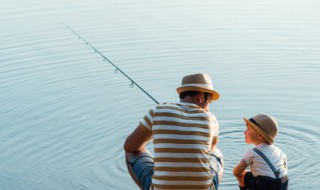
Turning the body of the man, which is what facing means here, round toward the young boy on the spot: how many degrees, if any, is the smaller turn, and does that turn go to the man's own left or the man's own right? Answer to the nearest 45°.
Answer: approximately 45° to the man's own right

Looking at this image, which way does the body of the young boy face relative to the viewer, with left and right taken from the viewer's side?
facing away from the viewer and to the left of the viewer

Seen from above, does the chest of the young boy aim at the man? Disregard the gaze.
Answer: no

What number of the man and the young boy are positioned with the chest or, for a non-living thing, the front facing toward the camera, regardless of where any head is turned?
0

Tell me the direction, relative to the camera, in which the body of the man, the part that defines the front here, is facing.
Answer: away from the camera

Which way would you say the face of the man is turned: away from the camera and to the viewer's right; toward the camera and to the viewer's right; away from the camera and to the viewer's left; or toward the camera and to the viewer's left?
away from the camera and to the viewer's right
